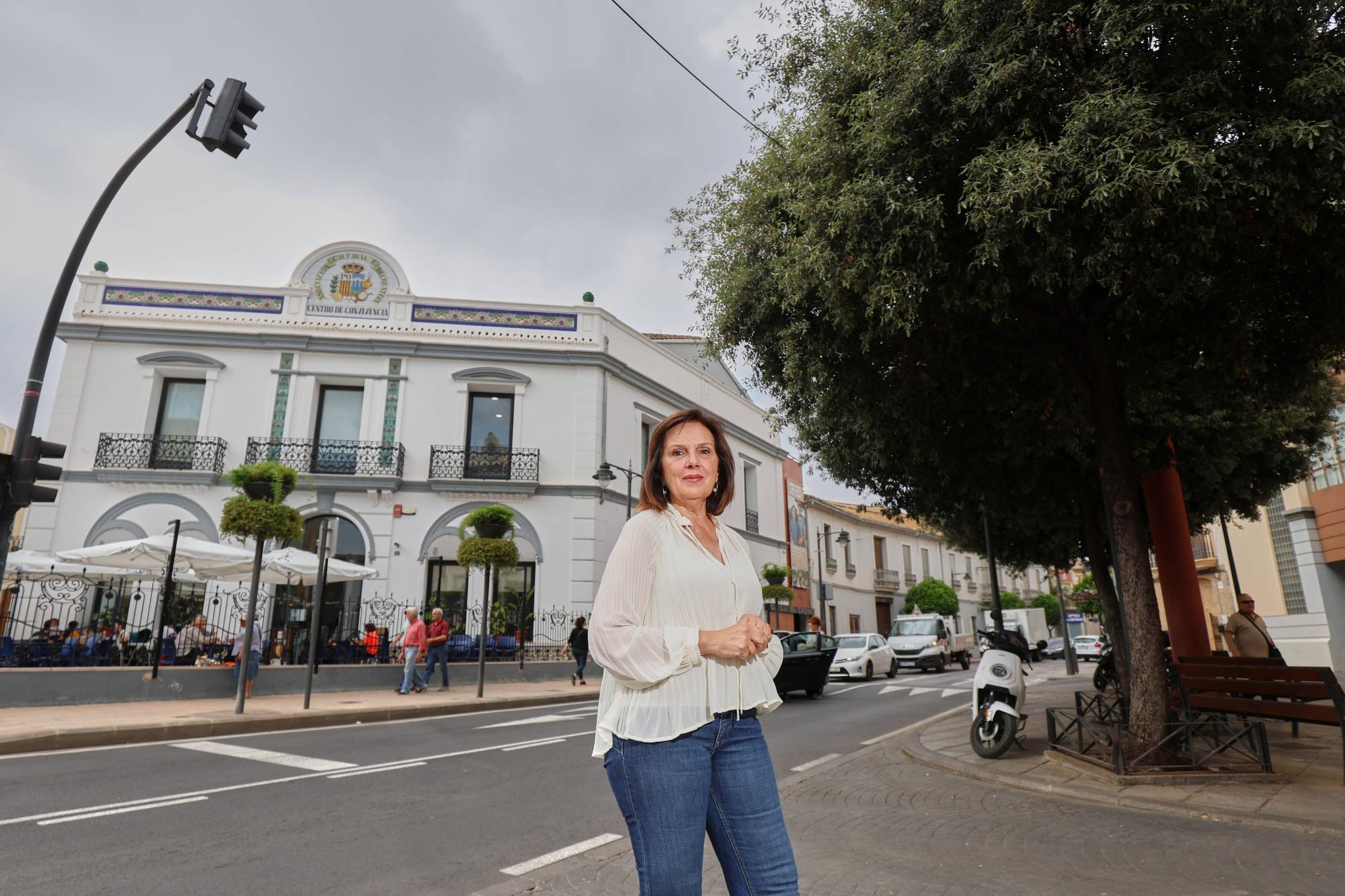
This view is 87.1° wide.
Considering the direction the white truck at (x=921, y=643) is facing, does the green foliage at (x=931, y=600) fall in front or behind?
behind

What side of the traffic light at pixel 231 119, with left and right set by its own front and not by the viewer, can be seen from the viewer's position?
right

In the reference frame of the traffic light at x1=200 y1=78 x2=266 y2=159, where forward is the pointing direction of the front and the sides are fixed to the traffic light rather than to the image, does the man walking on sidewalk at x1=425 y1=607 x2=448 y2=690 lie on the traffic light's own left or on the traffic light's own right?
on the traffic light's own left

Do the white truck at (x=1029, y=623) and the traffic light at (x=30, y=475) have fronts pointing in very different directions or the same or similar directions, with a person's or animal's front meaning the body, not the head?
very different directions

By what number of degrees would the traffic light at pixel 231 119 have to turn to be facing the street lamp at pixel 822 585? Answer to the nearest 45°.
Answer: approximately 45° to its left

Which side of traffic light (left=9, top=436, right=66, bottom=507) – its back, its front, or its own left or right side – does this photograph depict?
right

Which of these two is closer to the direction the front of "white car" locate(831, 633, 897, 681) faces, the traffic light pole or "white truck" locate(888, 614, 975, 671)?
the traffic light pole
